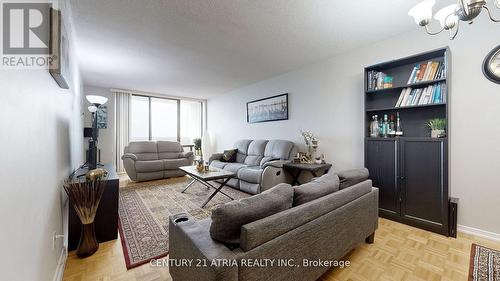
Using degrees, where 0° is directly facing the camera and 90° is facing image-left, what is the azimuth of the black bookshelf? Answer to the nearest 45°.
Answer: approximately 45°

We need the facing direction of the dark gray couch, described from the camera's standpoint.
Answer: facing away from the viewer and to the left of the viewer

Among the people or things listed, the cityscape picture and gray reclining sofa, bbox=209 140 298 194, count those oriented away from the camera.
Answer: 0

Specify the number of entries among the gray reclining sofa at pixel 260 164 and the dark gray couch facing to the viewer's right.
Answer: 0

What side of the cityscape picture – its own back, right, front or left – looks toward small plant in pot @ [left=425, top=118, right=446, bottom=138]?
left

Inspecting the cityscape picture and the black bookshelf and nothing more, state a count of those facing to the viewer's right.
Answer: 0

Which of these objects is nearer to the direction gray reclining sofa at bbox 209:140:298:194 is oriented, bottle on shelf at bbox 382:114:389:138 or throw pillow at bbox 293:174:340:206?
the throw pillow

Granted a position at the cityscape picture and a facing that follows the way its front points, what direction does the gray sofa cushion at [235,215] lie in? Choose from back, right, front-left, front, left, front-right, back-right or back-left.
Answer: front-left

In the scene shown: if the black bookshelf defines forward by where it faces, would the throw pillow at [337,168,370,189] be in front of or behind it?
in front

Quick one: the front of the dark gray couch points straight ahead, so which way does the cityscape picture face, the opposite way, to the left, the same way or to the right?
to the left

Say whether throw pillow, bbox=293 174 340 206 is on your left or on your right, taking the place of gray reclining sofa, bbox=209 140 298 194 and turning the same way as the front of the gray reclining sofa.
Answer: on your left

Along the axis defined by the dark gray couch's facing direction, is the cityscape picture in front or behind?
in front
